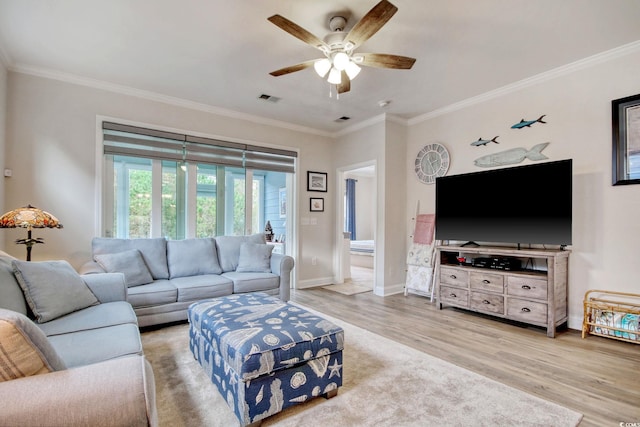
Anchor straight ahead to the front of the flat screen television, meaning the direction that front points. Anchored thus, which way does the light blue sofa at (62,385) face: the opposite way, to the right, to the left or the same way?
the opposite way

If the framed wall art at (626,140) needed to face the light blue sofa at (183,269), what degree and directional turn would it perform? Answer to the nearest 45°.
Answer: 0° — it already faces it

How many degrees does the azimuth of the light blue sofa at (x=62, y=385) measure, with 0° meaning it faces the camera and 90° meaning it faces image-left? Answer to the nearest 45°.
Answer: approximately 270°

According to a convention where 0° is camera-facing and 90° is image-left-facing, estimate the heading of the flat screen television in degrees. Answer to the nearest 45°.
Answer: approximately 45°

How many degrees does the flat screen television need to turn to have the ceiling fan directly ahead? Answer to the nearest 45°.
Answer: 0° — it already faces it

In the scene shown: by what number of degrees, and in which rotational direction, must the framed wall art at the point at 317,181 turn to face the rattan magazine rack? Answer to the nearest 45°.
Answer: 0° — it already faces it
